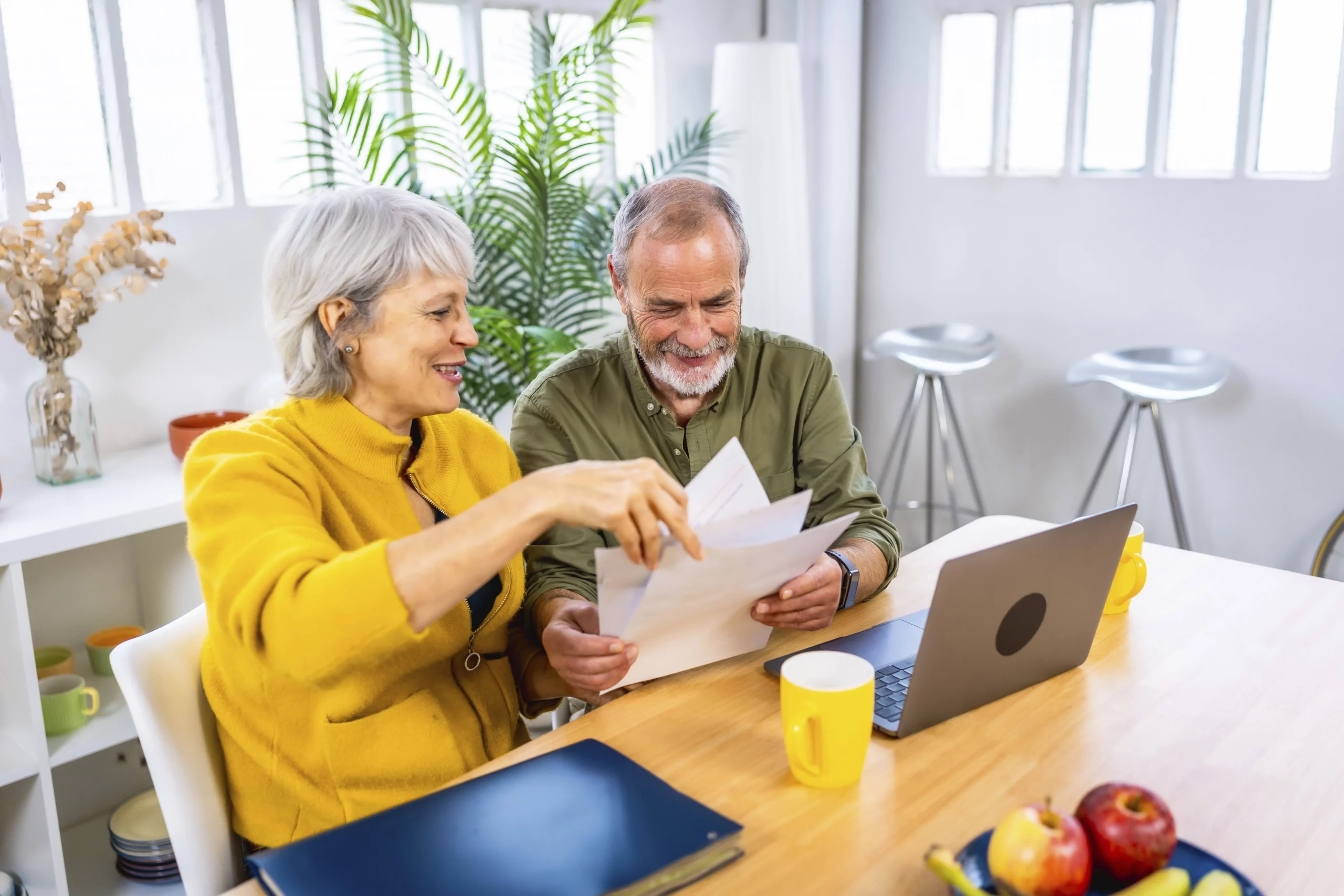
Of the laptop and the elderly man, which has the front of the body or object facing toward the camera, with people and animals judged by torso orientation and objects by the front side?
the elderly man

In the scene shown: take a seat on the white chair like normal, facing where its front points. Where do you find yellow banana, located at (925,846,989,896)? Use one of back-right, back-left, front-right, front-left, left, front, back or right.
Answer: front

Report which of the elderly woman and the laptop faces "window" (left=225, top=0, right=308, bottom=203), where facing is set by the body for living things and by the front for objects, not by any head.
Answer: the laptop

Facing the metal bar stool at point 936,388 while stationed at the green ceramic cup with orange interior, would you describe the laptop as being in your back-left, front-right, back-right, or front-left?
front-right

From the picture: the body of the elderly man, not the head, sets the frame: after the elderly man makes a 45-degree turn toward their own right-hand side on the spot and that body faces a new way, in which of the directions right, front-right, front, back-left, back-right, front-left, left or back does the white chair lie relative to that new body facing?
front

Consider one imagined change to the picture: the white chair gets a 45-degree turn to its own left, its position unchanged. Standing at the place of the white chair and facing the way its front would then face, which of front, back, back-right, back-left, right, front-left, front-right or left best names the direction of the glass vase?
left

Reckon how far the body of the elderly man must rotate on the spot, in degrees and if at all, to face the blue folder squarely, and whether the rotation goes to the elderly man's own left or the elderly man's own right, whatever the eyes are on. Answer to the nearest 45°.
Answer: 0° — they already face it

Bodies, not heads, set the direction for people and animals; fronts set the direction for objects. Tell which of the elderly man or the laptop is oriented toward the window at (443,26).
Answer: the laptop

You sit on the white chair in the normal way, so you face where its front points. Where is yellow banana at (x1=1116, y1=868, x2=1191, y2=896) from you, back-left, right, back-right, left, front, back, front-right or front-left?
front

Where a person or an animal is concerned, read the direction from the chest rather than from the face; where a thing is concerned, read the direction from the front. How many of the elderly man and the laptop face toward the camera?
1

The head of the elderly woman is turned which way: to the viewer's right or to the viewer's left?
to the viewer's right

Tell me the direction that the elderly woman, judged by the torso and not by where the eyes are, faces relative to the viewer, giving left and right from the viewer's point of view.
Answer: facing the viewer and to the right of the viewer

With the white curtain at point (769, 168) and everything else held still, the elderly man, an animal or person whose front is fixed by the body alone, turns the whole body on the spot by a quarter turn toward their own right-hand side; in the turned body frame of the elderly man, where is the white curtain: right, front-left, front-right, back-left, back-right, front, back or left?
right

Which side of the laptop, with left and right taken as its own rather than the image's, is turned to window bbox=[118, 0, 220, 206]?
front

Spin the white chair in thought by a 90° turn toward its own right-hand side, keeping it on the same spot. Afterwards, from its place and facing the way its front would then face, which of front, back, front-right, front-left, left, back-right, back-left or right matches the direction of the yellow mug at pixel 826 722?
left

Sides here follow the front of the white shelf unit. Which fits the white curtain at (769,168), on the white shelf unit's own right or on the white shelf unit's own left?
on the white shelf unit's own left

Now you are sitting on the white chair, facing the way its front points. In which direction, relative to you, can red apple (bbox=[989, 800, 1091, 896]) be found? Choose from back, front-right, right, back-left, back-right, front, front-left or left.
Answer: front

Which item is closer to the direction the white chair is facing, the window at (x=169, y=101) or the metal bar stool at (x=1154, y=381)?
the metal bar stool

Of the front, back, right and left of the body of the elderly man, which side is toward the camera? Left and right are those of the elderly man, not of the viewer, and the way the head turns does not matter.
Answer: front
